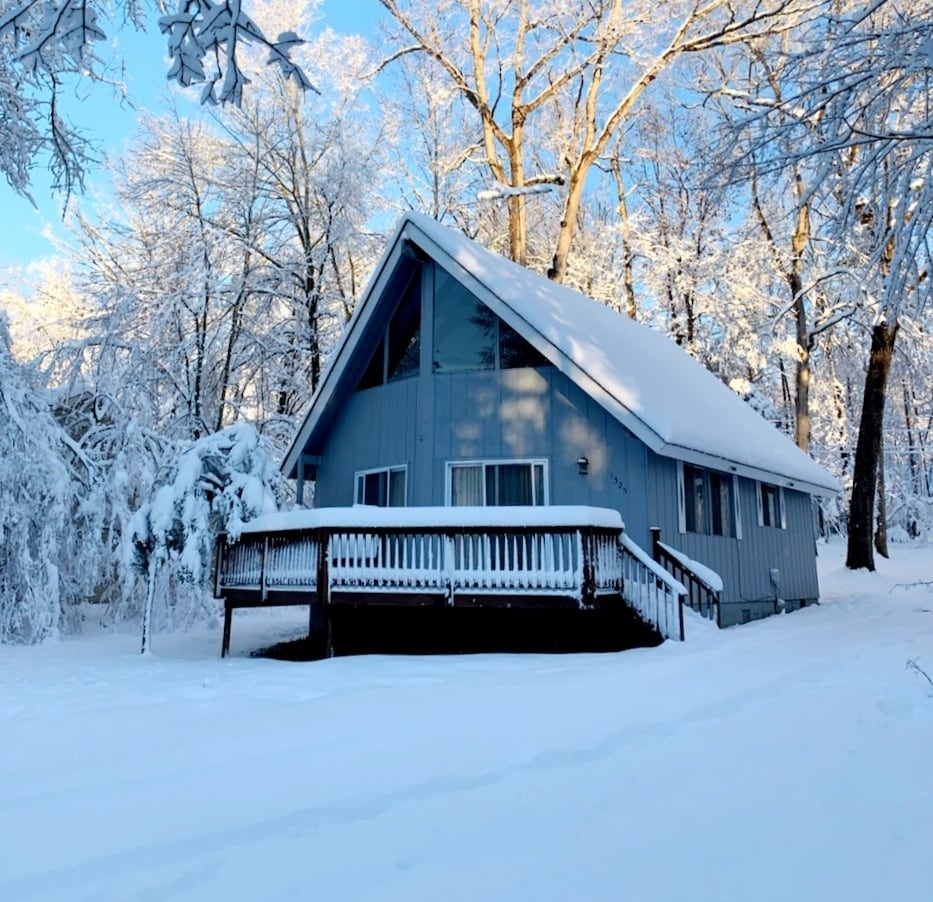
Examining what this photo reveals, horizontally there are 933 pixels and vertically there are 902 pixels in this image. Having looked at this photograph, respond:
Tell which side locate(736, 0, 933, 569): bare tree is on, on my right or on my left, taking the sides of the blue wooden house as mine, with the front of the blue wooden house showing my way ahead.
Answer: on my left

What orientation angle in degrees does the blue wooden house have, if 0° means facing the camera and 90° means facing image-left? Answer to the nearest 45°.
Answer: approximately 45°
